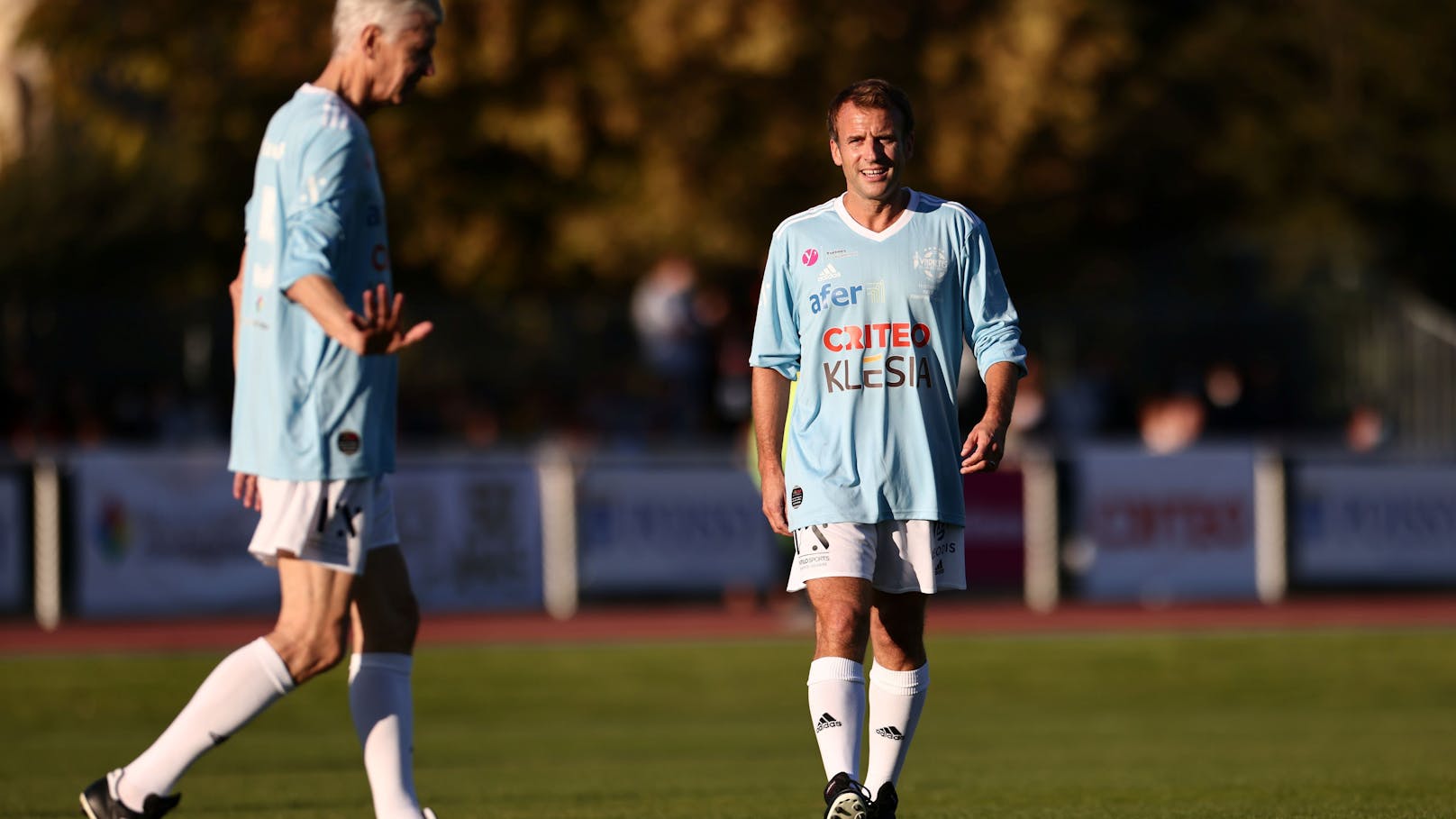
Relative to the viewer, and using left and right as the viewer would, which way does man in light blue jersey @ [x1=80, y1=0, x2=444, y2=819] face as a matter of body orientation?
facing to the right of the viewer

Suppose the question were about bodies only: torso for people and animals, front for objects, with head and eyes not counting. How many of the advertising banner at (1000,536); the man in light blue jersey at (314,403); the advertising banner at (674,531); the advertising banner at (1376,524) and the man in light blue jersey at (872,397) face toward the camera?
4

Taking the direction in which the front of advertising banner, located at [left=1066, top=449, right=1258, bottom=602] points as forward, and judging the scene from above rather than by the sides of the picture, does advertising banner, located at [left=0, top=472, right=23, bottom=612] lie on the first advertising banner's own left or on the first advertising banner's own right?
on the first advertising banner's own right

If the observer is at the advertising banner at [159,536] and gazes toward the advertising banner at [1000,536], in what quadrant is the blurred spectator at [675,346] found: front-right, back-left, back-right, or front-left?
front-left

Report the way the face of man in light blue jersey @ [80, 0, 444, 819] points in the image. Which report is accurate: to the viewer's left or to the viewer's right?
to the viewer's right

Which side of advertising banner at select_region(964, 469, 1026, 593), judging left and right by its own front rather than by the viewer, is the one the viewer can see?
front

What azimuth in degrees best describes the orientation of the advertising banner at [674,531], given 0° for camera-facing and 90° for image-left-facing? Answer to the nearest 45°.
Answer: approximately 0°

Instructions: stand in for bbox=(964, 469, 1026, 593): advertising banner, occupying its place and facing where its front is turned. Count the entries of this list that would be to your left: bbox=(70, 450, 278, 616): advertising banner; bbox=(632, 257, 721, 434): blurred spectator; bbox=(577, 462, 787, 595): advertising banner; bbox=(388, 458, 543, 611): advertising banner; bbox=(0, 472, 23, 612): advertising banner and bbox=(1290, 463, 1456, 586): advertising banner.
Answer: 1

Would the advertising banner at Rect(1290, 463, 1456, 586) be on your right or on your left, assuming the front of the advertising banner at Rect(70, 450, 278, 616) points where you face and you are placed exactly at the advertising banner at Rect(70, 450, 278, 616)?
on your left

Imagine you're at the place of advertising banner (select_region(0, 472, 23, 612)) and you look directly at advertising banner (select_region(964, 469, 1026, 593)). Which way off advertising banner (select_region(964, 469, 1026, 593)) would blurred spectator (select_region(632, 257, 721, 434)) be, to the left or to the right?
left

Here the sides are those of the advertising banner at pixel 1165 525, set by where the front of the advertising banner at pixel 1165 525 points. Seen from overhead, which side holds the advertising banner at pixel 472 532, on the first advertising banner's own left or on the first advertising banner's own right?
on the first advertising banner's own right

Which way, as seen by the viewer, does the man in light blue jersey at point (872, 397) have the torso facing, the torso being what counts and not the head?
toward the camera

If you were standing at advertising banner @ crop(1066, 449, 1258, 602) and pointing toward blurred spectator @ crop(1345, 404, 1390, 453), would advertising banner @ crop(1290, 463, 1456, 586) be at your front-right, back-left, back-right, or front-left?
front-right

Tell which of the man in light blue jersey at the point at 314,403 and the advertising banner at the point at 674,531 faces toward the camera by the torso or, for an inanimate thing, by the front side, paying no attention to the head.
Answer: the advertising banner

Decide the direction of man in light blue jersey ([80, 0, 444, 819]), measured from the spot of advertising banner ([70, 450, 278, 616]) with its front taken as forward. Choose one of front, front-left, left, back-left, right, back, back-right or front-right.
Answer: front

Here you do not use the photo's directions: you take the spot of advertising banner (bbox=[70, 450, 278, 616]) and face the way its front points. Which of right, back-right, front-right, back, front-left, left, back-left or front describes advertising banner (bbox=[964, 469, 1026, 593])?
left

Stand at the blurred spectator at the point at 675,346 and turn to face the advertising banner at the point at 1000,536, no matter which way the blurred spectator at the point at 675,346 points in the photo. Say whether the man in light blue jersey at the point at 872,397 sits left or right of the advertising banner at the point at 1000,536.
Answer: right

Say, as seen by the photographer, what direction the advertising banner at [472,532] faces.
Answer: facing the viewer
